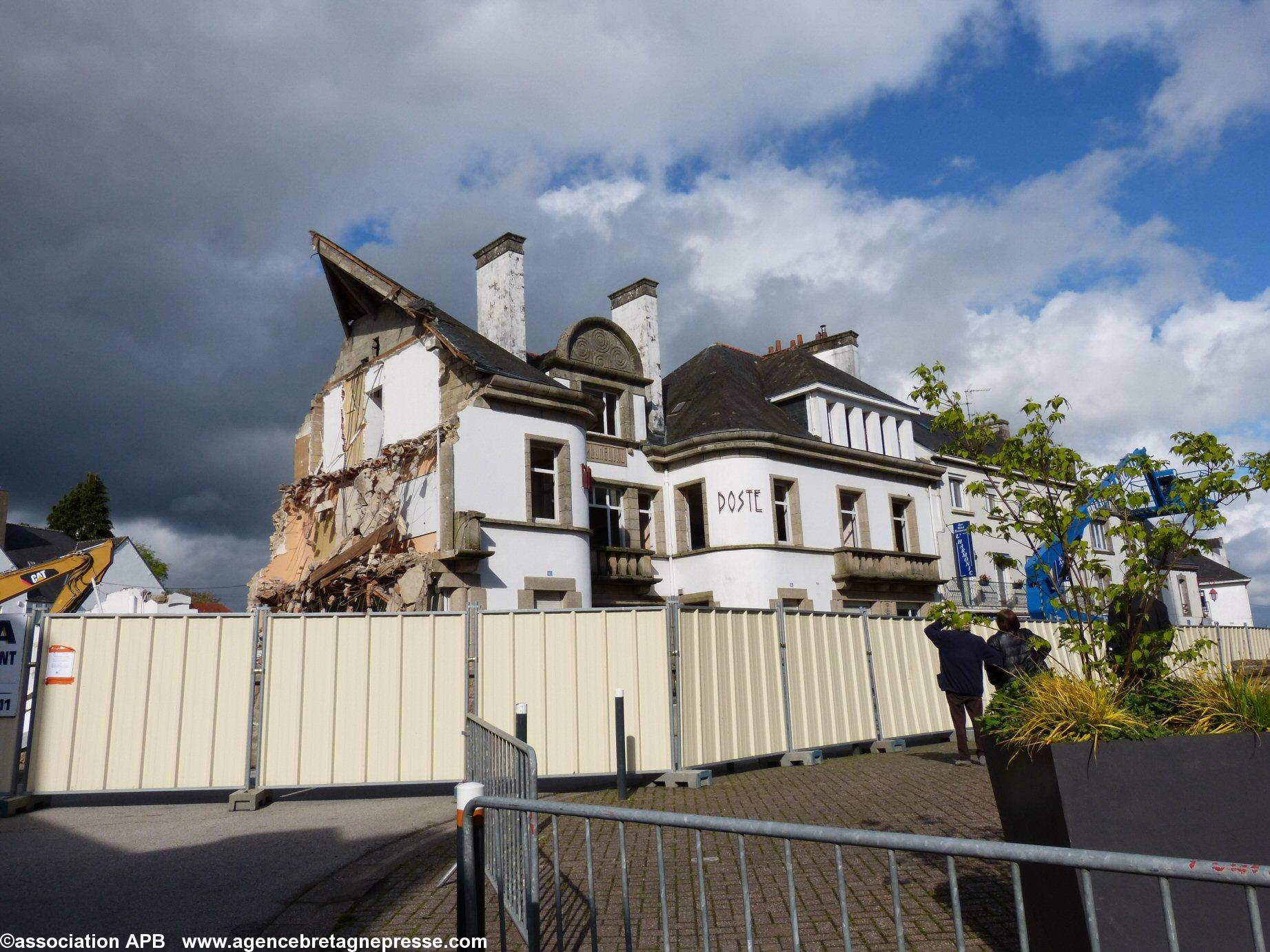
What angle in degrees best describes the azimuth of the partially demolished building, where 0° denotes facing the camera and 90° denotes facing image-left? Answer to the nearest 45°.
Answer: approximately 315°

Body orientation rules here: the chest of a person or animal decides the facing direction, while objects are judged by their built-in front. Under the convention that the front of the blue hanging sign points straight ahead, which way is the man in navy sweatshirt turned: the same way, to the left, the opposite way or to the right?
the opposite way

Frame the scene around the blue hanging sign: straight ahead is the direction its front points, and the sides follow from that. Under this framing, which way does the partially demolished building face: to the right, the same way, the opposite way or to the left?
to the left

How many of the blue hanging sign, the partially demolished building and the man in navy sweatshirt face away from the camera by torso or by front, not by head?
1

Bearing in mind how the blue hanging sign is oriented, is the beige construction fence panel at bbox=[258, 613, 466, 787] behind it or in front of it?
in front

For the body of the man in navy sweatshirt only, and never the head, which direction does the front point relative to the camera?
away from the camera

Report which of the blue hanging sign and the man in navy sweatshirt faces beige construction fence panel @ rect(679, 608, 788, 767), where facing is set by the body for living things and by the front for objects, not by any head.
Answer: the blue hanging sign

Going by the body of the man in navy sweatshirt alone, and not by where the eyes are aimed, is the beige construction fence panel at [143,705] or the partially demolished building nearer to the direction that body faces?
the partially demolished building

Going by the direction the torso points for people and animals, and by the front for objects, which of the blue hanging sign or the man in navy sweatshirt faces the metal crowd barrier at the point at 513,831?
the blue hanging sign

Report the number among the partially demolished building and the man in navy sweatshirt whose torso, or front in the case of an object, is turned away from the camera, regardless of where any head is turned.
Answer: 1

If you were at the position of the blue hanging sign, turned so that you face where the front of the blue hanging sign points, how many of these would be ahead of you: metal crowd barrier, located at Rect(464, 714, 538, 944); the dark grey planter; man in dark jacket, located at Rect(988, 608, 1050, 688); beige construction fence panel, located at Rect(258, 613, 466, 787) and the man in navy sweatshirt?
5

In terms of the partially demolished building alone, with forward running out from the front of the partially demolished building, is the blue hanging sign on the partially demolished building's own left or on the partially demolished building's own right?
on the partially demolished building's own left
